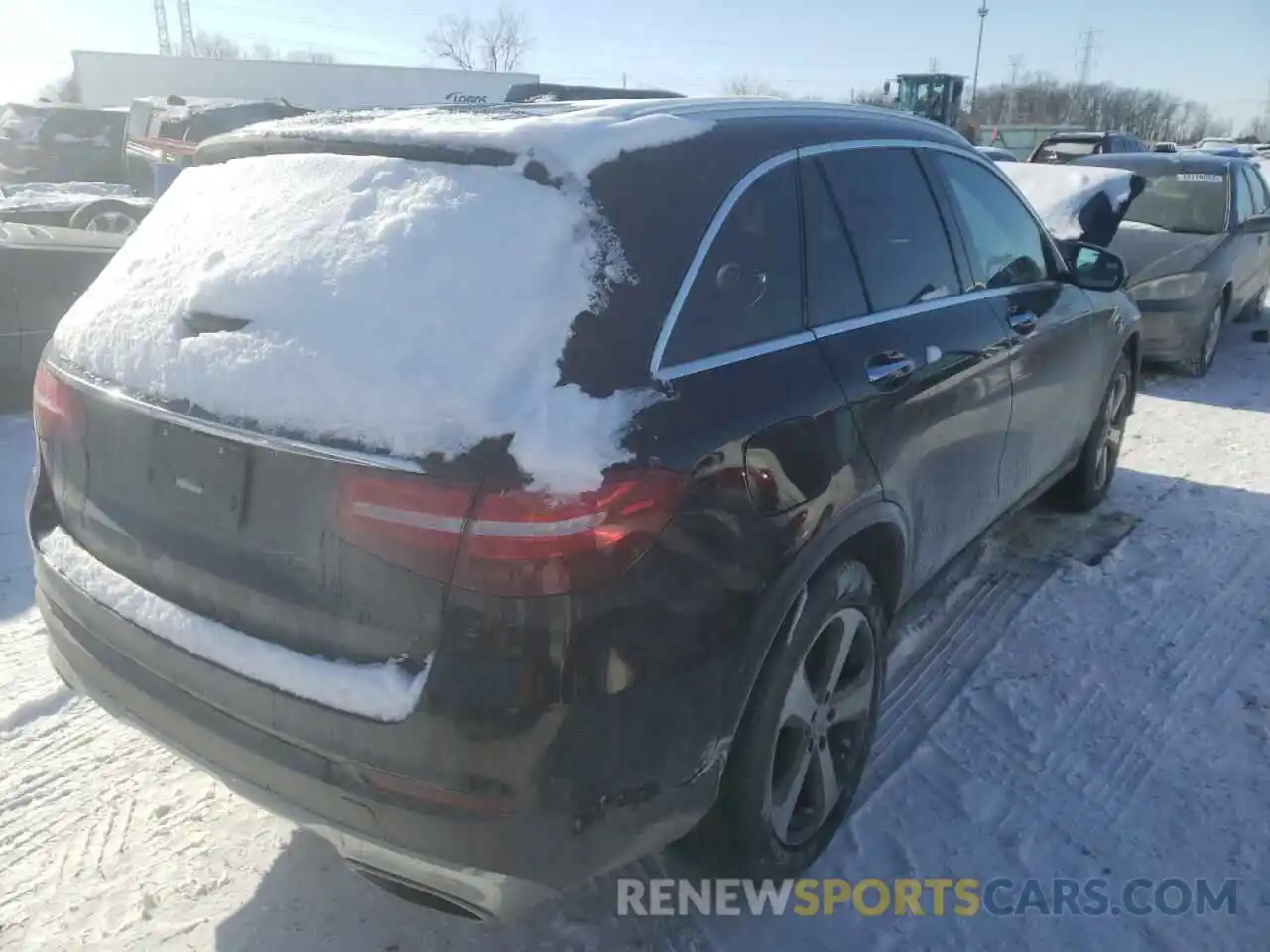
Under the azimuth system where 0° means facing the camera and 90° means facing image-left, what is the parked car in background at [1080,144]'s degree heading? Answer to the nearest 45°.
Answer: approximately 45°

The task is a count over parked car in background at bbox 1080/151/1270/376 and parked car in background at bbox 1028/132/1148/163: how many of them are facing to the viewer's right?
0

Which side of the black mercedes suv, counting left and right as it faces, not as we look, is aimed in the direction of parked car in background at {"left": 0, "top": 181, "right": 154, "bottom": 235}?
left

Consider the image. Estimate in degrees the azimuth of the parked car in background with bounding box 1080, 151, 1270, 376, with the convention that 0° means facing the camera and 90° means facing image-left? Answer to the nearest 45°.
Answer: approximately 45°

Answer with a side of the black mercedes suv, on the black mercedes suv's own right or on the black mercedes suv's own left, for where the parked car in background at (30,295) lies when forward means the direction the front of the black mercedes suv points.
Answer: on the black mercedes suv's own left

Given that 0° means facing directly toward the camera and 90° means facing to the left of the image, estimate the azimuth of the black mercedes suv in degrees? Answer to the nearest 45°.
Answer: approximately 225°

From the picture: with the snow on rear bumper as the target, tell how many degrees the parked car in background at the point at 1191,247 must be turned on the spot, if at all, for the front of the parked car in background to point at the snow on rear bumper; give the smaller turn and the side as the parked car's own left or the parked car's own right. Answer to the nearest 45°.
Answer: approximately 45° to the parked car's own left
